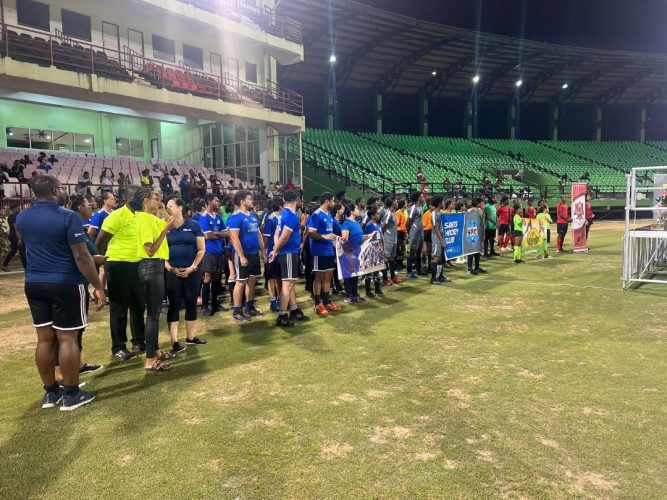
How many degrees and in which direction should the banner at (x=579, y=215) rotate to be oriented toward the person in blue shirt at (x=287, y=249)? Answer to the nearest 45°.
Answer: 0° — it already faces them

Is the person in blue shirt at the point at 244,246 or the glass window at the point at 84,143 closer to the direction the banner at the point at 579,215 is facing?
the person in blue shirt

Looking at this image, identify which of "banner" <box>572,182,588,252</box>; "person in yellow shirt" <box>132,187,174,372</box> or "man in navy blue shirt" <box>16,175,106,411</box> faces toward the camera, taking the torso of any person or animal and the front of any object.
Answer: the banner

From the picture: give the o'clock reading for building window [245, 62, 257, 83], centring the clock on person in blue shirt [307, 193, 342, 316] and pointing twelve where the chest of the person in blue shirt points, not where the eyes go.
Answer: The building window is roughly at 7 o'clock from the person in blue shirt.

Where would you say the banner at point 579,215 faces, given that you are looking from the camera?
facing the viewer

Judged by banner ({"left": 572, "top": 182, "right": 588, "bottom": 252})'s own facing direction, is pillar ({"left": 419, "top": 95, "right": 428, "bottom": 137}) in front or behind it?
behind

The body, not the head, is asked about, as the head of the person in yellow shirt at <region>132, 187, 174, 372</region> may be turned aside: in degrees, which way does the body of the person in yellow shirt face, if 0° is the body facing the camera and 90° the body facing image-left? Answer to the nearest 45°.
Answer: approximately 270°

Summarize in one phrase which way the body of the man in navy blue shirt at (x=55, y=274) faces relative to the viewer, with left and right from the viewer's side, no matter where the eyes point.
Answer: facing away from the viewer and to the right of the viewer

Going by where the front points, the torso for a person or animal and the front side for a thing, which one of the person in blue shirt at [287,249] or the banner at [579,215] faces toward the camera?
the banner

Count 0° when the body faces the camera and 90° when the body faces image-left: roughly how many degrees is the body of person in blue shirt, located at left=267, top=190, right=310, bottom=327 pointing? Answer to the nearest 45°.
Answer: approximately 270°

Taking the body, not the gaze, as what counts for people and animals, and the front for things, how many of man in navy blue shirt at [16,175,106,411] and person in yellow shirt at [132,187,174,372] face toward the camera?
0

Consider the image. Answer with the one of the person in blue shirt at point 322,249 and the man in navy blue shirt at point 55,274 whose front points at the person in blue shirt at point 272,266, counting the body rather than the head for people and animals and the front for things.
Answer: the man in navy blue shirt

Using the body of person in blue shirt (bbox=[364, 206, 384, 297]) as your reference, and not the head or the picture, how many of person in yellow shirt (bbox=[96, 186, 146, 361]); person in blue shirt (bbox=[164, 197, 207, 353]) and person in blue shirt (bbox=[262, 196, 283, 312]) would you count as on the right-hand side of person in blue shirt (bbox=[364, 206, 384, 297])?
3

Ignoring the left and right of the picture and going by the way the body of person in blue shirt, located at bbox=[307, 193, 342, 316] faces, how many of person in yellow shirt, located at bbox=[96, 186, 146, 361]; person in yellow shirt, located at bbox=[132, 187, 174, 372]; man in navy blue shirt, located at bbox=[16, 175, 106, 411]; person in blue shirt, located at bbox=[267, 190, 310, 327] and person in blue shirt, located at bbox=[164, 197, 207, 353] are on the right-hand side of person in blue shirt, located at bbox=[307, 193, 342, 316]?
5

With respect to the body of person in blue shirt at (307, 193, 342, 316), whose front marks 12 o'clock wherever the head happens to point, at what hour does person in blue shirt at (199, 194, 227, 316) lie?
person in blue shirt at (199, 194, 227, 316) is roughly at 5 o'clock from person in blue shirt at (307, 193, 342, 316).

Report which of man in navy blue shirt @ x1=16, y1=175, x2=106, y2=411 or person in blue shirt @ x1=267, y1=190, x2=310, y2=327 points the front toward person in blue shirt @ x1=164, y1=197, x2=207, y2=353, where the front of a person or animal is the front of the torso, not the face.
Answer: the man in navy blue shirt
